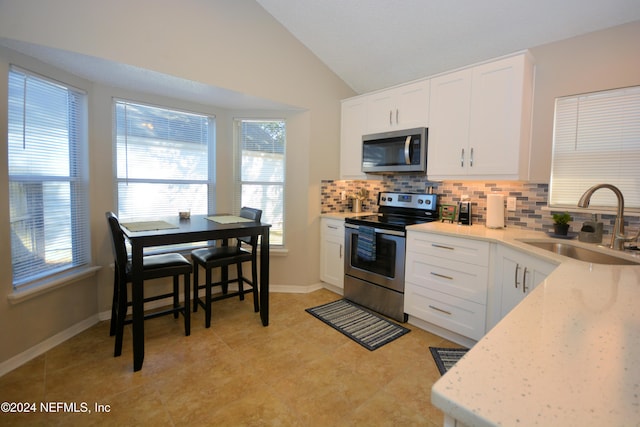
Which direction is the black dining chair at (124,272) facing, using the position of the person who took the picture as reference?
facing to the right of the viewer

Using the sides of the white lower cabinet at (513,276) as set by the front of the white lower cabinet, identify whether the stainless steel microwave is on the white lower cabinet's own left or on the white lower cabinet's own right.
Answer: on the white lower cabinet's own right

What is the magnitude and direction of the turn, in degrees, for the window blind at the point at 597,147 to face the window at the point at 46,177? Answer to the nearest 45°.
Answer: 0° — it already faces it

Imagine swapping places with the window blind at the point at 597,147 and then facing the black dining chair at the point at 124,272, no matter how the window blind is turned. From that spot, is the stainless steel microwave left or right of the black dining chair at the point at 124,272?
right

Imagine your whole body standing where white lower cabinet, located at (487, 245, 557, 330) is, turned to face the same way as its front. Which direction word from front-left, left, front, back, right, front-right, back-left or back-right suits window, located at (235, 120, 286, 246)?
front-right

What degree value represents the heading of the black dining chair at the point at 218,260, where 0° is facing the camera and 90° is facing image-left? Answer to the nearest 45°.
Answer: approximately 45°

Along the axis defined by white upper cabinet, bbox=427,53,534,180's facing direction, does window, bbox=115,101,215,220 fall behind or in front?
in front

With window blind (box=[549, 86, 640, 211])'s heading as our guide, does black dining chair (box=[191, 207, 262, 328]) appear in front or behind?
in front

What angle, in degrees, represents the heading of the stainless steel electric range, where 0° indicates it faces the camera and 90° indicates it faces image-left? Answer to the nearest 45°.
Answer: approximately 45°

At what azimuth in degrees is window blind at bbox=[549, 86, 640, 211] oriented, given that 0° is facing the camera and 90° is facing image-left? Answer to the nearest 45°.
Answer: approximately 45°

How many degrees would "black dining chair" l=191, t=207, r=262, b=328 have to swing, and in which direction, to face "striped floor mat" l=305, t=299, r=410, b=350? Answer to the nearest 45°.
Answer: approximately 135° to its left
